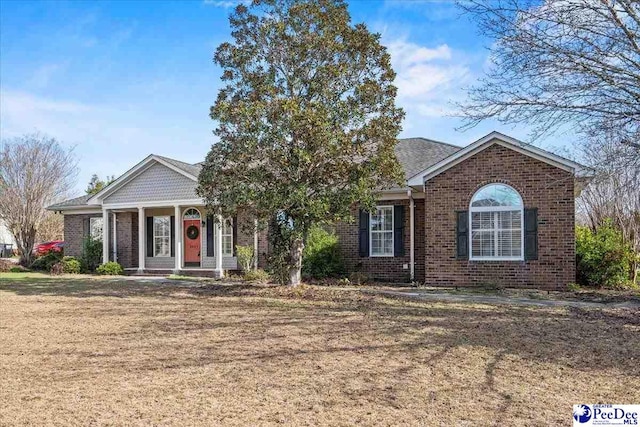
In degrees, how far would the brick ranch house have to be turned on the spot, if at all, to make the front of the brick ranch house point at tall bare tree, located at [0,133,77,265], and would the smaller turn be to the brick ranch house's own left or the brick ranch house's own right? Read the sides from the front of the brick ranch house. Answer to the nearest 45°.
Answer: approximately 135° to the brick ranch house's own right

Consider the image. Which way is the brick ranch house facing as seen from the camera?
toward the camera

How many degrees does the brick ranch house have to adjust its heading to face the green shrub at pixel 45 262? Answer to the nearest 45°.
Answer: approximately 135° to its right
